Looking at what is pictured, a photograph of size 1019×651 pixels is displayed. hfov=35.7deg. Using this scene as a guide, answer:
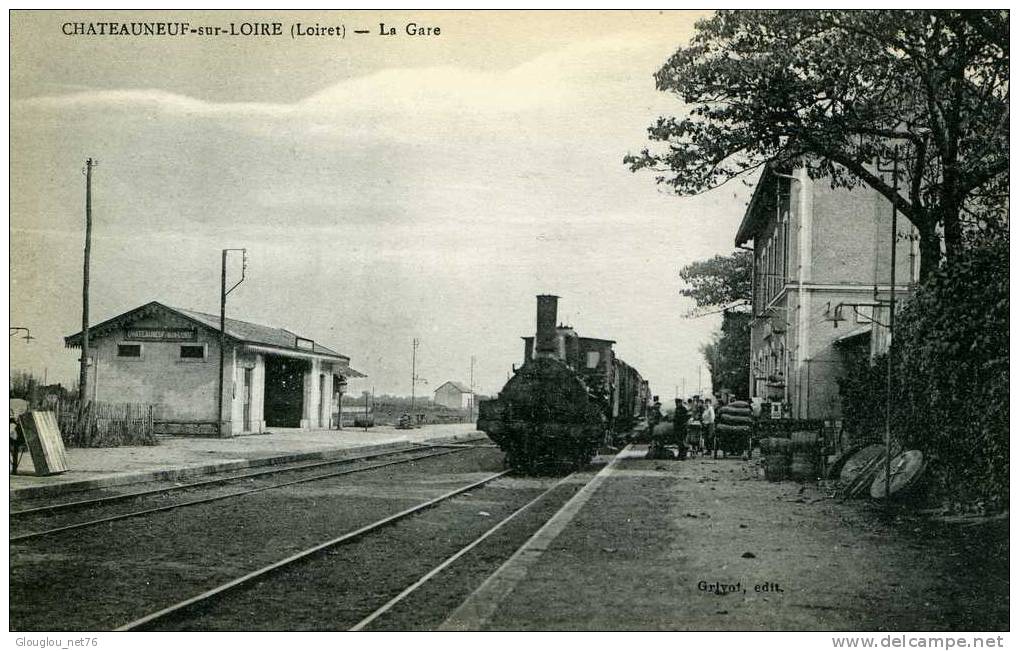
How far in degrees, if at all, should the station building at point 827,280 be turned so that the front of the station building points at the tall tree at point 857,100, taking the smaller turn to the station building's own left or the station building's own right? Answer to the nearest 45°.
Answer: approximately 90° to the station building's own left

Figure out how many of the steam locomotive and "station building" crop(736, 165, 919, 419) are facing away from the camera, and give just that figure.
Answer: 0

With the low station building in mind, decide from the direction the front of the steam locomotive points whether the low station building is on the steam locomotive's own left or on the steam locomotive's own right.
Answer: on the steam locomotive's own right

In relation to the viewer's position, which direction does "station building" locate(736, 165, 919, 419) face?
facing to the left of the viewer

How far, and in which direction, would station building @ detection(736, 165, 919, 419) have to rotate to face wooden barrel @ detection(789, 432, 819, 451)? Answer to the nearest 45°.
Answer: approximately 90° to its left

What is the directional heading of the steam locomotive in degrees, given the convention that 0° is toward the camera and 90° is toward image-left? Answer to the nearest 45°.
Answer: approximately 45°

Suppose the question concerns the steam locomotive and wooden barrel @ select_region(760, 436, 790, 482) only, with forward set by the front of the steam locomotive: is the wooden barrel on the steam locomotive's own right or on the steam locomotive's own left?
on the steam locomotive's own left

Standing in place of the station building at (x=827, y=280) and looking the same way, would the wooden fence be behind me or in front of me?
in front

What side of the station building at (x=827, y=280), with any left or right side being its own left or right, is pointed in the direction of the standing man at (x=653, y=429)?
front
